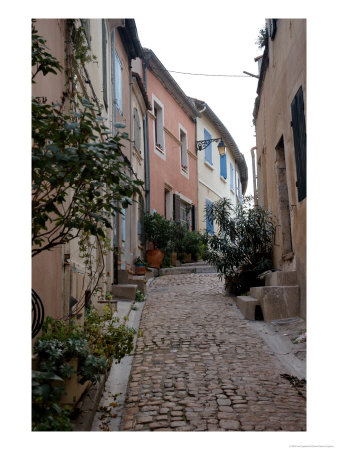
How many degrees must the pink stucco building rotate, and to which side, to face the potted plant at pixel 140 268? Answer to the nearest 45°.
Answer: approximately 45° to its right

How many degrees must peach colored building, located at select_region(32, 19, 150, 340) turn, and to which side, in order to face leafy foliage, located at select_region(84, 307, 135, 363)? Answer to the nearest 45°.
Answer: approximately 90° to its right

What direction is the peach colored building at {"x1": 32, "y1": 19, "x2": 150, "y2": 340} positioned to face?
to the viewer's right

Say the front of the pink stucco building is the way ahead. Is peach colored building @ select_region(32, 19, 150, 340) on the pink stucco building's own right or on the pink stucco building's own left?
on the pink stucco building's own right

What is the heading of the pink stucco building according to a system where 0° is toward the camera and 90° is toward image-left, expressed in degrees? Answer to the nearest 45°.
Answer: approximately 315°

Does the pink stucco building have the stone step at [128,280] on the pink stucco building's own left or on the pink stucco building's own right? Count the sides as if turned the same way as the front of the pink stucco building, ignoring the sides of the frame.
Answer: on the pink stucco building's own right

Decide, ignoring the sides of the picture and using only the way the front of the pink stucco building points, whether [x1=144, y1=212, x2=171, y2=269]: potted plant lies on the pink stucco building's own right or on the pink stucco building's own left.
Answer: on the pink stucco building's own right
